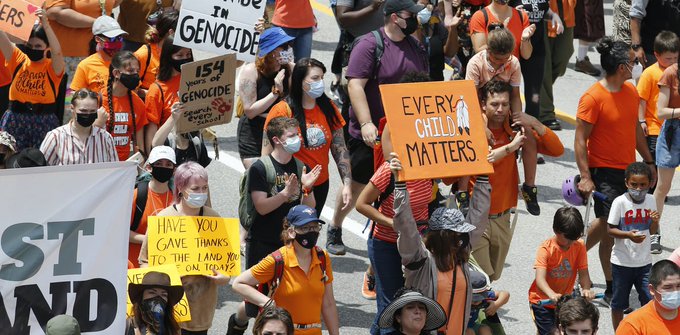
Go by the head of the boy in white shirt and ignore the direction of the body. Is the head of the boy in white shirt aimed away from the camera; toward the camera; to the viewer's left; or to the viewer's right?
toward the camera

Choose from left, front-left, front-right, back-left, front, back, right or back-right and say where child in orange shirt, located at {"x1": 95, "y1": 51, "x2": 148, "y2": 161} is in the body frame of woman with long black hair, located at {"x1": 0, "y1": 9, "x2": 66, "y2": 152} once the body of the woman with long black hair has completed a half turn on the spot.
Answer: back-right

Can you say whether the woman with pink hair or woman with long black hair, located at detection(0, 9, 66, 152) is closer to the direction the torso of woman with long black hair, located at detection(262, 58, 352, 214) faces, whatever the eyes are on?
the woman with pink hair

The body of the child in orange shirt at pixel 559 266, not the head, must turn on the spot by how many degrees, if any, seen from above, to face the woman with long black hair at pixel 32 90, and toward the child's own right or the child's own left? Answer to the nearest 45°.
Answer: approximately 135° to the child's own right

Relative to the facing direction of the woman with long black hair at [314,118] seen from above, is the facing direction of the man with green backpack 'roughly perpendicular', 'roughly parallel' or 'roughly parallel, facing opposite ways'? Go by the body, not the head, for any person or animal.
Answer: roughly parallel

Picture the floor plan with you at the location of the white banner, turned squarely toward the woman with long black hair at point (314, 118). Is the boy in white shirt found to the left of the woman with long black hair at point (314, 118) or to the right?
right

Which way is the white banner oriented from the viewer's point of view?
toward the camera

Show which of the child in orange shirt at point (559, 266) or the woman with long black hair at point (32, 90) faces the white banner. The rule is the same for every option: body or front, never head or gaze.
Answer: the woman with long black hair

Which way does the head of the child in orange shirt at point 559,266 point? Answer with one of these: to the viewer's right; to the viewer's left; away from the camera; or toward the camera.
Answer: toward the camera

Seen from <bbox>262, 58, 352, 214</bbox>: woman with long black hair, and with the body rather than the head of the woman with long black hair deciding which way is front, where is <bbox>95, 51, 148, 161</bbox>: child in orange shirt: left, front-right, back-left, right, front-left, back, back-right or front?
back-right

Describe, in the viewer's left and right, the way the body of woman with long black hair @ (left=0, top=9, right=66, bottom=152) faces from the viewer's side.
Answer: facing the viewer

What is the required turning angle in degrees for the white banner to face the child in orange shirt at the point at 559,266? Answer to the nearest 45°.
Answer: approximately 90° to its left
